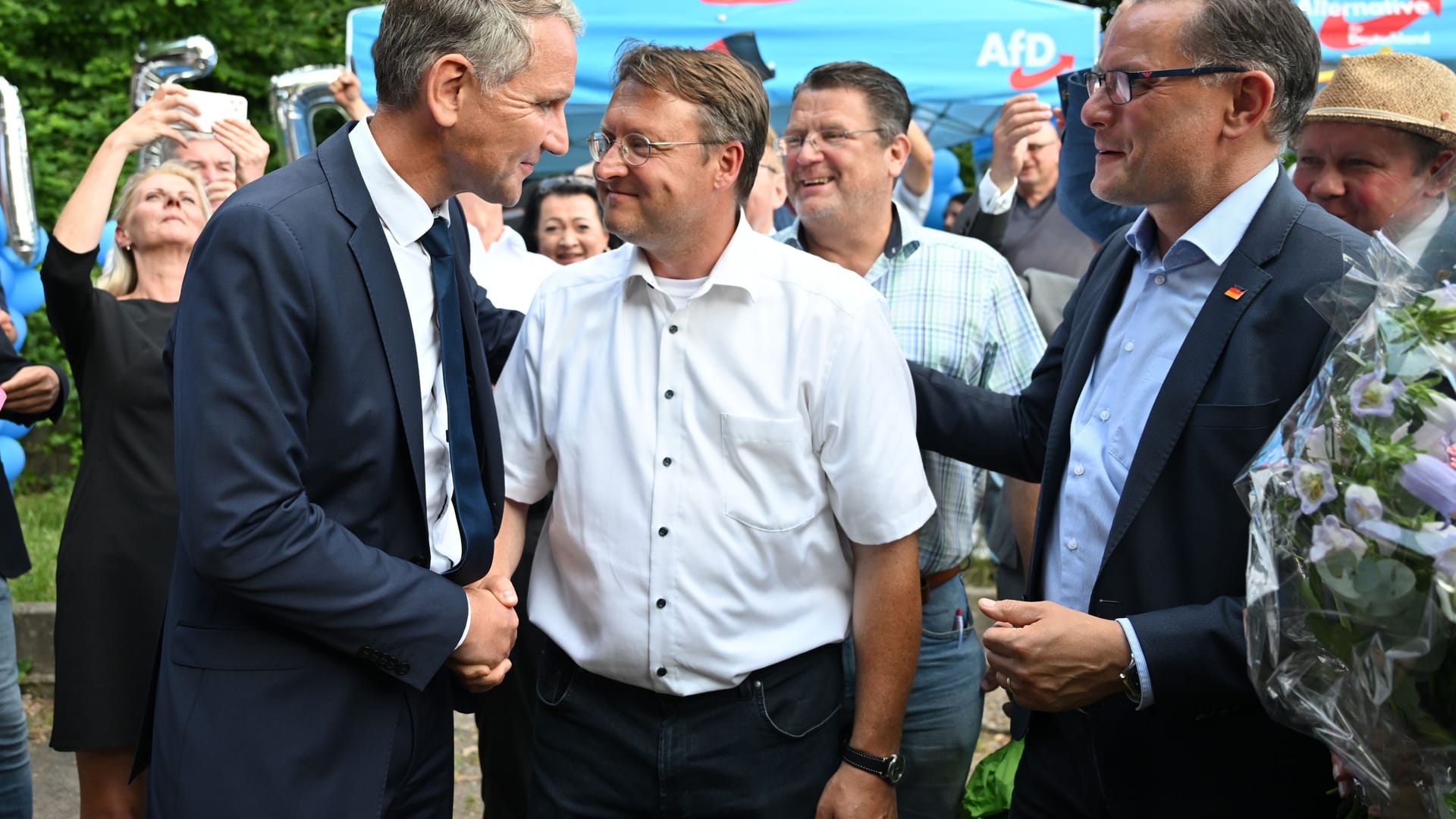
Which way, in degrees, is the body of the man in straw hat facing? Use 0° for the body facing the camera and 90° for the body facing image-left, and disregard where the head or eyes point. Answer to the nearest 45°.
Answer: approximately 45°

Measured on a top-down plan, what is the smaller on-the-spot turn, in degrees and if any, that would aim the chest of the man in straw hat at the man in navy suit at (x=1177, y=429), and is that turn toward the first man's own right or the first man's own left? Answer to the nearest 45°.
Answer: approximately 45° to the first man's own left

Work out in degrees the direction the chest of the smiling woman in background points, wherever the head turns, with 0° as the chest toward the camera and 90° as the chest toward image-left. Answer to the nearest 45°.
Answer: approximately 0°

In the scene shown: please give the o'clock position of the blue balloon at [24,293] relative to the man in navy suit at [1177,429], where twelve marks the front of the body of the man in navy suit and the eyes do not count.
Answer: The blue balloon is roughly at 2 o'clock from the man in navy suit.

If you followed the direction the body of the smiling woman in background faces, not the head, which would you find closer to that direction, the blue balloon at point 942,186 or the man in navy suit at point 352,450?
the man in navy suit

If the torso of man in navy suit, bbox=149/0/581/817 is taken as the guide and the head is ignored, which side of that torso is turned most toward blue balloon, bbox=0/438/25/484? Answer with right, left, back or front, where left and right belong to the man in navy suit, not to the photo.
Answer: back

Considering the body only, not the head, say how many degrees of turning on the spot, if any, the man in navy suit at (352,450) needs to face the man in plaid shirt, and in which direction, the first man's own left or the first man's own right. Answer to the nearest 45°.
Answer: approximately 90° to the first man's own left

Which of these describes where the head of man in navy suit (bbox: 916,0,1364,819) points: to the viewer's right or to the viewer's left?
to the viewer's left

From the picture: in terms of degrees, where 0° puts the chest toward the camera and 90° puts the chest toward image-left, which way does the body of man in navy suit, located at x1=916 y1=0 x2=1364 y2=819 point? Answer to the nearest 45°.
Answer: approximately 45°

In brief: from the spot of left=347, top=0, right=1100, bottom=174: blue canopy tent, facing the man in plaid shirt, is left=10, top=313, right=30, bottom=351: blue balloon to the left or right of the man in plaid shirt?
right
